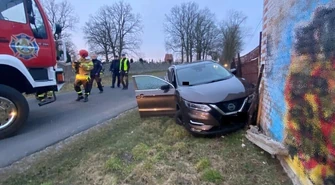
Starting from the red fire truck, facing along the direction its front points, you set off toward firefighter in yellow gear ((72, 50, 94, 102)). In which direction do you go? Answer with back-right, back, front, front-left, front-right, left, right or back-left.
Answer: front-left

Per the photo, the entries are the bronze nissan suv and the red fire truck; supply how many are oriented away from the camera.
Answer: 0

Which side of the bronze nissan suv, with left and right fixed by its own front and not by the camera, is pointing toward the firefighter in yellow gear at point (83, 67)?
back

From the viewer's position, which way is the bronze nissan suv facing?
facing the viewer and to the right of the viewer

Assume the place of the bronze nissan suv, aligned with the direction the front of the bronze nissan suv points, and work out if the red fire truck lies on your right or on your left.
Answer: on your right

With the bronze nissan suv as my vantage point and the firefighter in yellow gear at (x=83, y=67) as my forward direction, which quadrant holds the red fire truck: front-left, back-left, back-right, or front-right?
front-left

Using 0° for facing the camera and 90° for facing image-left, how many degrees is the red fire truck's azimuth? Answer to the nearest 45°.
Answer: approximately 270°

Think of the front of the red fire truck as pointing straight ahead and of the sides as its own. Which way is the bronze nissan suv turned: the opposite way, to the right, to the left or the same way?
to the right
